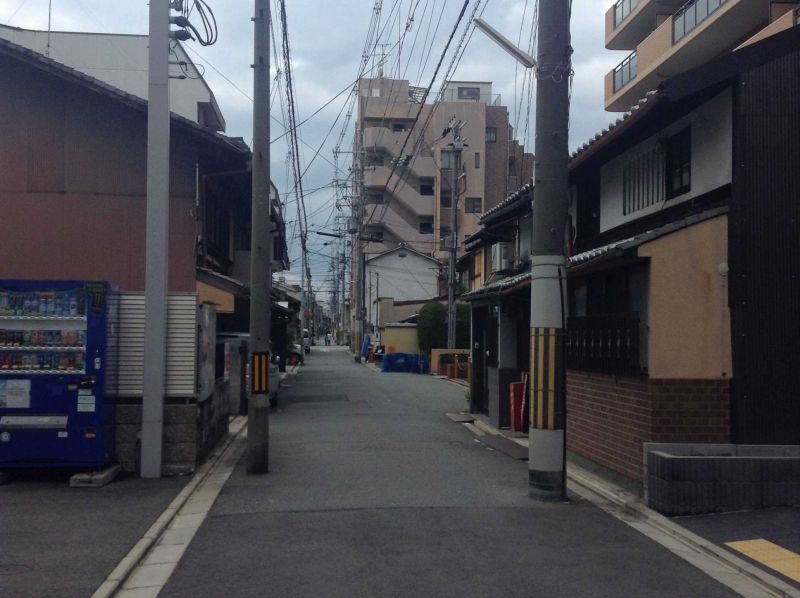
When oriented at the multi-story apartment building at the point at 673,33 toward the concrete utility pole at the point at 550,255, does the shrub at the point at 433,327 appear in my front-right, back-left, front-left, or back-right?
back-right

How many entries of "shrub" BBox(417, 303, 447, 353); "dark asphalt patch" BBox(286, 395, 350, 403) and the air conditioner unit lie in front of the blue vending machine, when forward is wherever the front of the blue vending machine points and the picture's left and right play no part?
0

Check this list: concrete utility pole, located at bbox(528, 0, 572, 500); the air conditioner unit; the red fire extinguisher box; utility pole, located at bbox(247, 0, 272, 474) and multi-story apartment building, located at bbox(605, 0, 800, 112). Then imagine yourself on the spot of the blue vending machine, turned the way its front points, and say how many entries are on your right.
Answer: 0

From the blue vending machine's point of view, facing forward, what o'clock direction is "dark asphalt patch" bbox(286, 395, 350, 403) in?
The dark asphalt patch is roughly at 7 o'clock from the blue vending machine.

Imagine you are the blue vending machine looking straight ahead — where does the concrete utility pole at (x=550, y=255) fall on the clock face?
The concrete utility pole is roughly at 10 o'clock from the blue vending machine.

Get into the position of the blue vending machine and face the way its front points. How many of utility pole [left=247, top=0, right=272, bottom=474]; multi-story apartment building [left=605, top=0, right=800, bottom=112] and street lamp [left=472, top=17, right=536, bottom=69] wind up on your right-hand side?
0

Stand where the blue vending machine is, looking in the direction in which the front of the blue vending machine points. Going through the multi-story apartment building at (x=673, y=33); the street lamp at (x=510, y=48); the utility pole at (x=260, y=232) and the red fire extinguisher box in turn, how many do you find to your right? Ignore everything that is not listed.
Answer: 0

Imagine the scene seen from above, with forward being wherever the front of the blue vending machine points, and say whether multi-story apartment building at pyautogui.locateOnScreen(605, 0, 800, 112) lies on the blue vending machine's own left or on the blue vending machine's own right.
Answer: on the blue vending machine's own left

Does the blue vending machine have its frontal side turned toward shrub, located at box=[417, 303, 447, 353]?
no

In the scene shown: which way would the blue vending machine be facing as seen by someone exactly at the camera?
facing the viewer

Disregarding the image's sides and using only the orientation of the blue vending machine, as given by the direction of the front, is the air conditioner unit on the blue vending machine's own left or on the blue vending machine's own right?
on the blue vending machine's own left

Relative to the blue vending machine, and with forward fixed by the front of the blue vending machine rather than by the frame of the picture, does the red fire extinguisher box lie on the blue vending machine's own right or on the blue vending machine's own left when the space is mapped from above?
on the blue vending machine's own left

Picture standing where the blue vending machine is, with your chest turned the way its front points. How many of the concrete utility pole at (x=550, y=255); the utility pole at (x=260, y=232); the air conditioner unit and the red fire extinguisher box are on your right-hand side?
0
